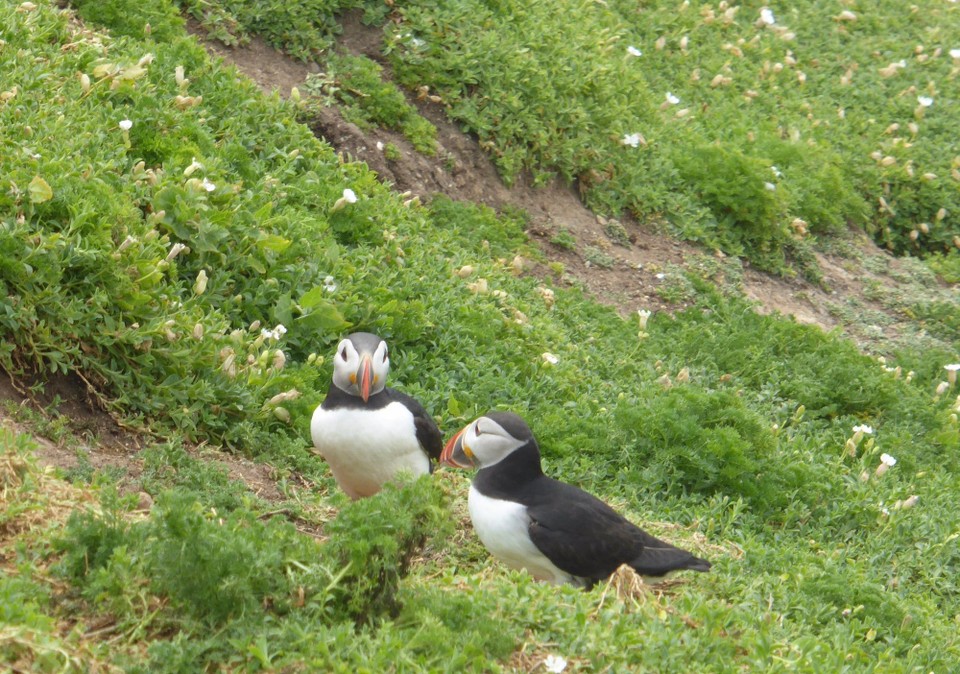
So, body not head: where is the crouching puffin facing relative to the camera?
to the viewer's left

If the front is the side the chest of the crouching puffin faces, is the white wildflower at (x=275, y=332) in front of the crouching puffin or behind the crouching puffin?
in front

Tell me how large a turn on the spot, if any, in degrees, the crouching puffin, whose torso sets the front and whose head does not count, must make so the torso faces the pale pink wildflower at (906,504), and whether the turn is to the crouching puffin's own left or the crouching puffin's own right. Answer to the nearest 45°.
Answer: approximately 135° to the crouching puffin's own right

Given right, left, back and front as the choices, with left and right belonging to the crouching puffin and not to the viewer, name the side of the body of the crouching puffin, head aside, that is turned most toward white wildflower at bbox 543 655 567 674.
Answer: left

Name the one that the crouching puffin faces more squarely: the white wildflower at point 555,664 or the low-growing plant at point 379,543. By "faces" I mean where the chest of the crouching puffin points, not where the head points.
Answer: the low-growing plant

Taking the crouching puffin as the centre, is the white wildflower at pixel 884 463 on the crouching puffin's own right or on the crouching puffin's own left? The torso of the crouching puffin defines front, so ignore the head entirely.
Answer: on the crouching puffin's own right

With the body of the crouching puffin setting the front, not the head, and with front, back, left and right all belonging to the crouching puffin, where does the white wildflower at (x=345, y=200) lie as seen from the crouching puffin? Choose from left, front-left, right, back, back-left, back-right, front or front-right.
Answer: front-right

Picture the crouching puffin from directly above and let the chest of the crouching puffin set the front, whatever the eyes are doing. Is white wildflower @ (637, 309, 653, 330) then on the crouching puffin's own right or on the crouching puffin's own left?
on the crouching puffin's own right

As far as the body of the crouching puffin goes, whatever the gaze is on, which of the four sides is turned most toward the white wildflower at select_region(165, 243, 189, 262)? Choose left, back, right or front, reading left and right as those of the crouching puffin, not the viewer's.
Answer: front

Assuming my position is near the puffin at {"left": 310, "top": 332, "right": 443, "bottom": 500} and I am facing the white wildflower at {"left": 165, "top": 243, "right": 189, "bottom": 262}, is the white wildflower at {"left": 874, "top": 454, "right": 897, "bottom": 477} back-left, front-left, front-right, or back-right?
back-right
